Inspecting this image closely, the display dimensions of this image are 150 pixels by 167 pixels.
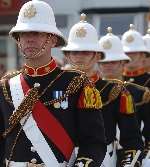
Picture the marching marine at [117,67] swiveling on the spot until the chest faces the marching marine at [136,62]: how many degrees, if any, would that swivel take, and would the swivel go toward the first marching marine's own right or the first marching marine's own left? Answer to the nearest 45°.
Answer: approximately 135° to the first marching marine's own right

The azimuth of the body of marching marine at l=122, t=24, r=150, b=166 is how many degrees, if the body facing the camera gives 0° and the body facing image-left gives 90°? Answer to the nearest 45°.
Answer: approximately 45°

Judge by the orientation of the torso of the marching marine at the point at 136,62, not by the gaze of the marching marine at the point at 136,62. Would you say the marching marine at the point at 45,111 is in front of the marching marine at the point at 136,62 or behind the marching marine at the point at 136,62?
in front

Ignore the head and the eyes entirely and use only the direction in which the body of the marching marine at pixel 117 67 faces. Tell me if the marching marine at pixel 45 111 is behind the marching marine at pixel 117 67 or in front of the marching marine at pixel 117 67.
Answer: in front

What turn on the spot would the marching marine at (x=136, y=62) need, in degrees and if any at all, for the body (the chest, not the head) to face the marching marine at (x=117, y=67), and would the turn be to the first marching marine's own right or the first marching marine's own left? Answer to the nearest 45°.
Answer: approximately 45° to the first marching marine's own left

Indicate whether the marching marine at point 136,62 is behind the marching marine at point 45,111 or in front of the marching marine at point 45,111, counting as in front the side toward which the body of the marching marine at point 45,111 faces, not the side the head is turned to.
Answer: behind

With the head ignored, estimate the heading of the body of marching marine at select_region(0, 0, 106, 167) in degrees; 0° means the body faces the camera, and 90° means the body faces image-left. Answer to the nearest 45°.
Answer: approximately 45°

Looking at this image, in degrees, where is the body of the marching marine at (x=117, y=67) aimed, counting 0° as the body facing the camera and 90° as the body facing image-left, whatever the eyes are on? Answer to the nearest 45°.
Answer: approximately 45°
